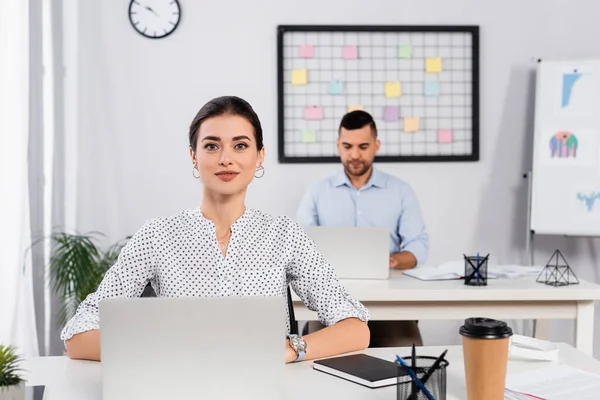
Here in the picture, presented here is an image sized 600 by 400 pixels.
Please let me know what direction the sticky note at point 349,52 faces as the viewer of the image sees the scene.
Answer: facing the viewer

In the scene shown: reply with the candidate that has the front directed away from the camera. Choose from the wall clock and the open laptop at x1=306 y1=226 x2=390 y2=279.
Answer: the open laptop

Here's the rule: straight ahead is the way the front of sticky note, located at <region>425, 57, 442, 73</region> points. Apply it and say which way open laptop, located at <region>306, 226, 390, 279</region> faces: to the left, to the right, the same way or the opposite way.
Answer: the opposite way

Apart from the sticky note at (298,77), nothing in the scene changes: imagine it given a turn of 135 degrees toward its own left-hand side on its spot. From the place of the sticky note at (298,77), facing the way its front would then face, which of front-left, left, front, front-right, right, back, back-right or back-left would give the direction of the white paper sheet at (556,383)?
back-right

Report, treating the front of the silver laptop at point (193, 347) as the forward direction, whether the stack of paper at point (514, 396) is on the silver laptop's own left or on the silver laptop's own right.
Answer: on the silver laptop's own right

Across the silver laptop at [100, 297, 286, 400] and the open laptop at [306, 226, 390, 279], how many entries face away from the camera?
2

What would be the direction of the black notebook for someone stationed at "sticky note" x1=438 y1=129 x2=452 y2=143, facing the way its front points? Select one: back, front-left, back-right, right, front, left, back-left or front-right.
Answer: front

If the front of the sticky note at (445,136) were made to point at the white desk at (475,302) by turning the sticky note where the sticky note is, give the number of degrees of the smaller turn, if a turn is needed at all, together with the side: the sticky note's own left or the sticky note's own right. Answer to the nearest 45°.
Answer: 0° — it already faces it

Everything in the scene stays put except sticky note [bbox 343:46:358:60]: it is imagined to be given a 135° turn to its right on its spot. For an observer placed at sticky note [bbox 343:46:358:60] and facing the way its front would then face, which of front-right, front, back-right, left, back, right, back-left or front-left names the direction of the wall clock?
front-left

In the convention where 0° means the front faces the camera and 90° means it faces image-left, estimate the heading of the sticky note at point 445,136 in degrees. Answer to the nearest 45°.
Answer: approximately 0°

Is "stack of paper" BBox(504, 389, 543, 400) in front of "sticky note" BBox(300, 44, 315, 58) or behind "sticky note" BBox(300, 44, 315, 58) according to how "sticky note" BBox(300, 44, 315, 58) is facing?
in front

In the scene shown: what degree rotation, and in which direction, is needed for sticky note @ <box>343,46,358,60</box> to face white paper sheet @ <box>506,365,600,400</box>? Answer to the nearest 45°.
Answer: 0° — it already faces it

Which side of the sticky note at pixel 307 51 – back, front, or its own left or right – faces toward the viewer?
front

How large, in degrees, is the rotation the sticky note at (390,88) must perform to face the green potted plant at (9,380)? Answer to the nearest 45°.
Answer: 0° — it already faces it

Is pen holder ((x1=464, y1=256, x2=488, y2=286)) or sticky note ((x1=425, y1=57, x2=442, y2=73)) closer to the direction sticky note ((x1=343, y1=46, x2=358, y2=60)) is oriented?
the pen holder

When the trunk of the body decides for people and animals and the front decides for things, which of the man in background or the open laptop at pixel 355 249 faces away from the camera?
the open laptop

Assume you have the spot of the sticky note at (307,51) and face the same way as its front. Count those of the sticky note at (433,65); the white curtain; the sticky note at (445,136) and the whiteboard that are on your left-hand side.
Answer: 3

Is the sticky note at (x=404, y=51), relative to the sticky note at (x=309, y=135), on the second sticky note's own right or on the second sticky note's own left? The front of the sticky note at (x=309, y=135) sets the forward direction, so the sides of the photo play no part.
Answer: on the second sticky note's own left
